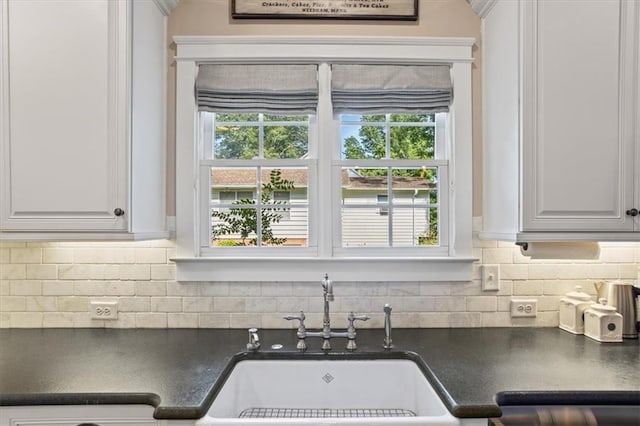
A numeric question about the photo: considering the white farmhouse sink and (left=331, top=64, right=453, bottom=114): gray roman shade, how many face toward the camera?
2

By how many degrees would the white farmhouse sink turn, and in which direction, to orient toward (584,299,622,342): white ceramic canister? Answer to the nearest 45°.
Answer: approximately 90° to its left

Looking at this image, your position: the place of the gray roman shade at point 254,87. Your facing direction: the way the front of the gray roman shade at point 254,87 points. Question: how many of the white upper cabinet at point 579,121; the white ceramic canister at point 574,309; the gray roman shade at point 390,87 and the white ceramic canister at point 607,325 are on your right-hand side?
0

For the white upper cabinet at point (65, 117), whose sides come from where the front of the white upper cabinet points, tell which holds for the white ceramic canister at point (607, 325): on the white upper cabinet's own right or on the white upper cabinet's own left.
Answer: on the white upper cabinet's own left

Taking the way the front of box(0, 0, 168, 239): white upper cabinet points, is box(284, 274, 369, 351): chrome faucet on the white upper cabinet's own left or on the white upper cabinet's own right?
on the white upper cabinet's own left

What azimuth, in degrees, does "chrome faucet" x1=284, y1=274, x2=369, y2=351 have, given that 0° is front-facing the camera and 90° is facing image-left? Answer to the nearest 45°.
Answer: approximately 0°

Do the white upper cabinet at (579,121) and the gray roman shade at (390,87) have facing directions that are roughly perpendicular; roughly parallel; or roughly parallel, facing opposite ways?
roughly parallel

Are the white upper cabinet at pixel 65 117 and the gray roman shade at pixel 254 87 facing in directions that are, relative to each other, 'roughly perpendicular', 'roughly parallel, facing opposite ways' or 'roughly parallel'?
roughly parallel

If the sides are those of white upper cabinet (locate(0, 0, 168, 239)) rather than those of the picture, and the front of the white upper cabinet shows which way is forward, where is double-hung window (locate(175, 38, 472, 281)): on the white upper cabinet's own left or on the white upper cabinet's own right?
on the white upper cabinet's own left

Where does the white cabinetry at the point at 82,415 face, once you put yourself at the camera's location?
facing the viewer

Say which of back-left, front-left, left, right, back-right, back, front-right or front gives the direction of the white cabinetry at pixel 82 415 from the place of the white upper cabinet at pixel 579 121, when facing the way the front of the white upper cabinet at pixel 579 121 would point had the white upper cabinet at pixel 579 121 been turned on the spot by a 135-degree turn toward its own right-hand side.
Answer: left

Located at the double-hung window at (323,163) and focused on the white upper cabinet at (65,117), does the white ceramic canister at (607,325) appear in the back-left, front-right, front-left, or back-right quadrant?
back-left

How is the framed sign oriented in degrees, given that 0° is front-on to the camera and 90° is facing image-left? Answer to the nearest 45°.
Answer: approximately 0°

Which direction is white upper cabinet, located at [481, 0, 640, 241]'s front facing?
toward the camera
